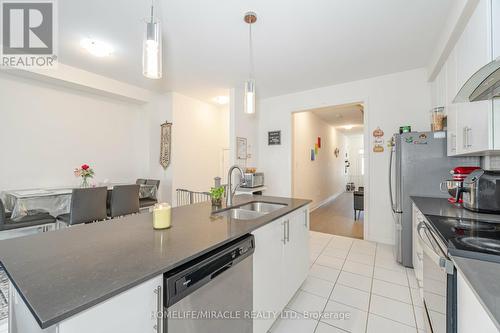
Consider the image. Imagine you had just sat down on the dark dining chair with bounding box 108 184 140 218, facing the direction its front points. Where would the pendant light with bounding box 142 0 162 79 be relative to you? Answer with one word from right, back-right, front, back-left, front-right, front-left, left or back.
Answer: back-left

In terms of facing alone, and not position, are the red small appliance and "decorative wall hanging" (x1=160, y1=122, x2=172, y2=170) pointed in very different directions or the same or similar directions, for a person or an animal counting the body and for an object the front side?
very different directions

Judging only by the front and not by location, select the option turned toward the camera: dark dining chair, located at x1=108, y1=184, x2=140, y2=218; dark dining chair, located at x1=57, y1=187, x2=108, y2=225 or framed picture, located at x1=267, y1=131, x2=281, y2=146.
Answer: the framed picture

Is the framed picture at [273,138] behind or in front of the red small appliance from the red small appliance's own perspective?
in front

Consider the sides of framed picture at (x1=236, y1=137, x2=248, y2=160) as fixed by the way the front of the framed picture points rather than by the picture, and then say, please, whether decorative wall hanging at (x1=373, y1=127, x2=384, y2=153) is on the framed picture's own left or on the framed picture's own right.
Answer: on the framed picture's own left

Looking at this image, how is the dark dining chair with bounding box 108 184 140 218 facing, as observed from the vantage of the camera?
facing away from the viewer and to the left of the viewer

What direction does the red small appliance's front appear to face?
to the viewer's left

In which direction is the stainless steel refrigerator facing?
to the viewer's left

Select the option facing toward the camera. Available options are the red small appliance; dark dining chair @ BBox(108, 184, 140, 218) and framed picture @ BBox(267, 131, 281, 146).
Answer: the framed picture

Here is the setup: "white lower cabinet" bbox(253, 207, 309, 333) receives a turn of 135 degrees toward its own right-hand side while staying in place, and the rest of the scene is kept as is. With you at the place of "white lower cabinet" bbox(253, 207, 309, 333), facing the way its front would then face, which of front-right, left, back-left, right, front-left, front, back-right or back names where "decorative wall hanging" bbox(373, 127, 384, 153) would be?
back-right

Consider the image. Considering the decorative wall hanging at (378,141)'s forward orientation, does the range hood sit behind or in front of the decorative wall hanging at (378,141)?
in front
